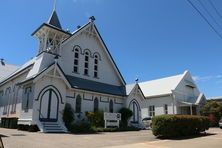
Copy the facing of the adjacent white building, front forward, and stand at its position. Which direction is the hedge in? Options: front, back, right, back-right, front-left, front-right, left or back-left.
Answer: front-right

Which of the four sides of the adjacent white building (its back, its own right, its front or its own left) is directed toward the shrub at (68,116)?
right

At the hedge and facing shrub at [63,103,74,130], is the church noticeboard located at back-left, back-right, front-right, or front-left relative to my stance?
front-right

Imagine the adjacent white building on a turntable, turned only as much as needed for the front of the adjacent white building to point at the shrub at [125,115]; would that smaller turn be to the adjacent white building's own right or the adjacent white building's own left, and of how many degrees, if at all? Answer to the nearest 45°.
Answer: approximately 45° to the adjacent white building's own right

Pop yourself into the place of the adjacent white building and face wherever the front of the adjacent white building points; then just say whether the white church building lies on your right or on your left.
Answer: on your right

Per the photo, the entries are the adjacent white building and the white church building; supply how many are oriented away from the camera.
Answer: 0

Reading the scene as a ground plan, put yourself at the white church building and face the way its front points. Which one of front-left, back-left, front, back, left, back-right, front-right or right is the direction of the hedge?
front

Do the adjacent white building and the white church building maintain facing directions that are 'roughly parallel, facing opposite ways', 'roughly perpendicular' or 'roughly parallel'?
roughly parallel

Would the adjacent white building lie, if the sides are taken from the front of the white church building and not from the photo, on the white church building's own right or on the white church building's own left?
on the white church building's own left

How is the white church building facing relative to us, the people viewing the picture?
facing the viewer and to the right of the viewer

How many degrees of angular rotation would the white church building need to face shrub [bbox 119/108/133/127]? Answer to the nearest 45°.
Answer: approximately 45° to its left

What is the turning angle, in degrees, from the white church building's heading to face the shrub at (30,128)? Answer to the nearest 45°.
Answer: approximately 45° to its right
